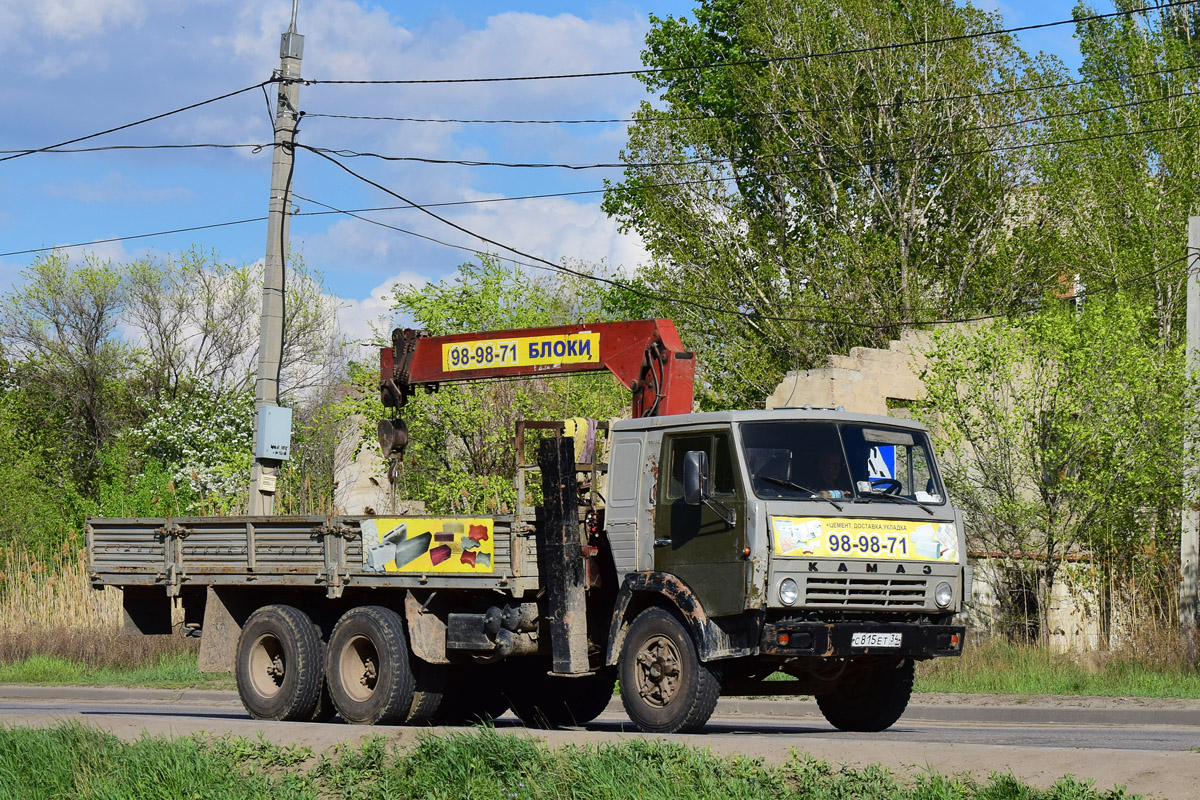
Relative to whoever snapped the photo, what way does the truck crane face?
facing the viewer and to the right of the viewer

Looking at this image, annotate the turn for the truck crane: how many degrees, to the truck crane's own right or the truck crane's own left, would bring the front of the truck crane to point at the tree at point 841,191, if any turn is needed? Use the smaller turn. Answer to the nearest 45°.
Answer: approximately 135° to the truck crane's own left

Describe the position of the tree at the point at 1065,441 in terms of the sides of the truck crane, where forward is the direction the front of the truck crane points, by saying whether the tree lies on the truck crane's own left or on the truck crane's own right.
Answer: on the truck crane's own left

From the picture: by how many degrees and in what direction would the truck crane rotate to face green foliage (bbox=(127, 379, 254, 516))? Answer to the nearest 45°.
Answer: approximately 135° to its left

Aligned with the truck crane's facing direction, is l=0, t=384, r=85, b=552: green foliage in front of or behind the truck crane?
behind

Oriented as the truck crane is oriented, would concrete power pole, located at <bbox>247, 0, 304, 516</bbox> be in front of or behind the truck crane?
behind

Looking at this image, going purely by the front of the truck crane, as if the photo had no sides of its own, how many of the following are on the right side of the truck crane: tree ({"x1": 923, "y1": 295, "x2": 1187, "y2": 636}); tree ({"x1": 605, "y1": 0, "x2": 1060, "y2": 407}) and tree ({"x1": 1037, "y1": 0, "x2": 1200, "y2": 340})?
0

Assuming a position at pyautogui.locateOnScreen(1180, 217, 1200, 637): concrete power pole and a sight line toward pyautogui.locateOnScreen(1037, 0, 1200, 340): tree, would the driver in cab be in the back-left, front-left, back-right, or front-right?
back-left

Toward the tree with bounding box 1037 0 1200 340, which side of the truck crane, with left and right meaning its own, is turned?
left

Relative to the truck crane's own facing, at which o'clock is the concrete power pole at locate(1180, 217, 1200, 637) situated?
The concrete power pole is roughly at 9 o'clock from the truck crane.
